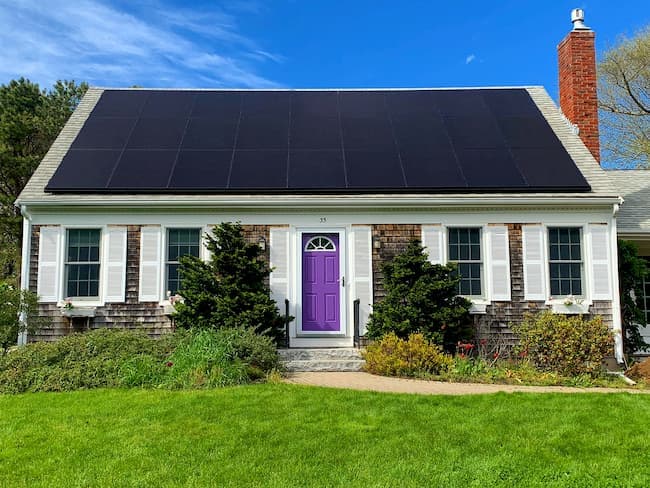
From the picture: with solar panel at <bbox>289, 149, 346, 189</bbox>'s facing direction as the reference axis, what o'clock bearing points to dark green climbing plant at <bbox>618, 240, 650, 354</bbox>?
The dark green climbing plant is roughly at 9 o'clock from the solar panel.

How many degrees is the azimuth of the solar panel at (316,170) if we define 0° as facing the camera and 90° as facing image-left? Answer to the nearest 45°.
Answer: approximately 0°

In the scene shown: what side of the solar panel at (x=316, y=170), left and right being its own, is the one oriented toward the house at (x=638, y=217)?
left

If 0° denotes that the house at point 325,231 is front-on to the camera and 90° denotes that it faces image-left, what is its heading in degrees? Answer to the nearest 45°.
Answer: approximately 0°

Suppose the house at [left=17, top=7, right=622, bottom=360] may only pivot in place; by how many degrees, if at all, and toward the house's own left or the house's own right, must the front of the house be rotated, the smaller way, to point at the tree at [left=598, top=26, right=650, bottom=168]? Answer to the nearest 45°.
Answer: approximately 135° to the house's own left

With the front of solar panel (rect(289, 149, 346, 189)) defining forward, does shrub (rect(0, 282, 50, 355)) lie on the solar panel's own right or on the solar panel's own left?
on the solar panel's own right

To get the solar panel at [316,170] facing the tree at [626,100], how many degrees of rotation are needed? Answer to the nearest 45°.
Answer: approximately 135° to its left

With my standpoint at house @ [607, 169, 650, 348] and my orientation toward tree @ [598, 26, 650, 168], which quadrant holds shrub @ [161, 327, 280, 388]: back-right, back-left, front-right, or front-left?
back-left

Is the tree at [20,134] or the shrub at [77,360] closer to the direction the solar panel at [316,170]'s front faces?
the shrub
